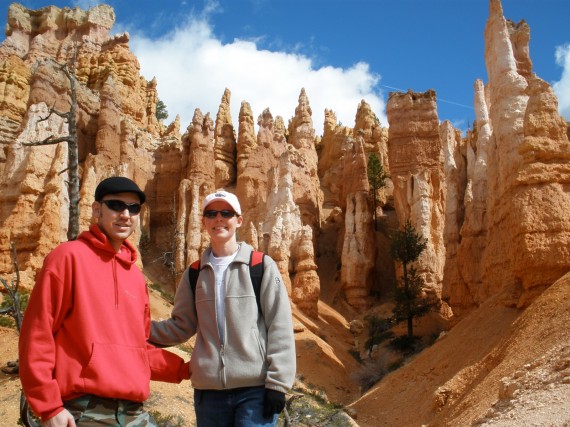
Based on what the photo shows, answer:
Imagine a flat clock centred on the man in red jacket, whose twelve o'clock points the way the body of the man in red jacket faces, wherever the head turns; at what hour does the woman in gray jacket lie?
The woman in gray jacket is roughly at 10 o'clock from the man in red jacket.

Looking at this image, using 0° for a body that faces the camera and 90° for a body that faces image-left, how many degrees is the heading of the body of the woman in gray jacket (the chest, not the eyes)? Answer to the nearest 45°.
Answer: approximately 0°

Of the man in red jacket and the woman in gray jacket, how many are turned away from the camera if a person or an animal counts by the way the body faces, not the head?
0

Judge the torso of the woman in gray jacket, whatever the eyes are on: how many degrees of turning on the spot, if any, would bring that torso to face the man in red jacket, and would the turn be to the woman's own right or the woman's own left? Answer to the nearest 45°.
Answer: approximately 45° to the woman's own right

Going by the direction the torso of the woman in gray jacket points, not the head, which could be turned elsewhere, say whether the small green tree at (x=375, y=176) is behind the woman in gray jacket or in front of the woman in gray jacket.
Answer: behind

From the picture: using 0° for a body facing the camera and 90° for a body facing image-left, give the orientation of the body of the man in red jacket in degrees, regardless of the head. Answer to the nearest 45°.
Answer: approximately 315°
